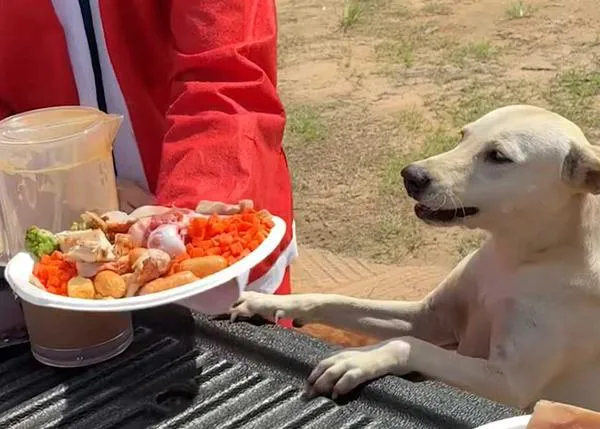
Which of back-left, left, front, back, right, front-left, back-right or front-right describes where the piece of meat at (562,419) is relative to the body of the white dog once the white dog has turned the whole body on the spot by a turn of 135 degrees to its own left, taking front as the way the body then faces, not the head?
front-right

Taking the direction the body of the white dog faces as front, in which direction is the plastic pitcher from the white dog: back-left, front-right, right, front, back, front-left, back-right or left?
front-left

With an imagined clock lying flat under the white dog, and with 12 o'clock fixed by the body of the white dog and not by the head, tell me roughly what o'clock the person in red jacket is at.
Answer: The person in red jacket is roughly at 1 o'clock from the white dog.

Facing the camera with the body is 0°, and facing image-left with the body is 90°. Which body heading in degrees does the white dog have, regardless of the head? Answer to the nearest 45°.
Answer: approximately 90°

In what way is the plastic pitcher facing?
to the viewer's right

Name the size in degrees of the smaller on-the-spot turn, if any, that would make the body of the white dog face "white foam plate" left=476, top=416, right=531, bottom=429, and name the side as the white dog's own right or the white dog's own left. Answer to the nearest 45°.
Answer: approximately 90° to the white dog's own left
